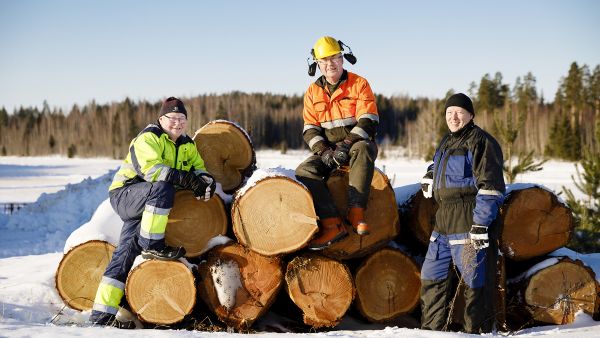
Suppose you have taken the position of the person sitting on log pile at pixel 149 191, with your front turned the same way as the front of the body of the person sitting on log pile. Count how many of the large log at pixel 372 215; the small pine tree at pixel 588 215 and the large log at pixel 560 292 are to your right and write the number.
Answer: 0

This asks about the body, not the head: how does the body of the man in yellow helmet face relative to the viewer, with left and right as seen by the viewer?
facing the viewer

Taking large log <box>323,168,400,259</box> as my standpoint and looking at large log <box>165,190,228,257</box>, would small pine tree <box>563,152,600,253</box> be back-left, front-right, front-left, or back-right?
back-right

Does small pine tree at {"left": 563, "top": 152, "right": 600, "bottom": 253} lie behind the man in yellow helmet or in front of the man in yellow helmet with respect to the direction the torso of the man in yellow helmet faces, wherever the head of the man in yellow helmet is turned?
behind

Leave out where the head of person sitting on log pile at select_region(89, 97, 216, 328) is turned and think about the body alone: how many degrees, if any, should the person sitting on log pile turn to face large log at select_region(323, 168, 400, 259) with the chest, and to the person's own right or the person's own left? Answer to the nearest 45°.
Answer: approximately 45° to the person's own left

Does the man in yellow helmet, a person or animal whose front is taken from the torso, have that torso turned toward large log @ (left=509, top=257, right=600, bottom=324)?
no

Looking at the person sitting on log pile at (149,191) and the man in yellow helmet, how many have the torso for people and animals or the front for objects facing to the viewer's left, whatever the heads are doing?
0

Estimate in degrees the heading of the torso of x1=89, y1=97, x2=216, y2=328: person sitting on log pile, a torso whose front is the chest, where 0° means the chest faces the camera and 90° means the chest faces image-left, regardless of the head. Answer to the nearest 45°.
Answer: approximately 315°

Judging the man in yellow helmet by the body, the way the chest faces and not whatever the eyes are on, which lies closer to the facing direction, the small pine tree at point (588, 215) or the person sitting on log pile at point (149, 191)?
the person sitting on log pile

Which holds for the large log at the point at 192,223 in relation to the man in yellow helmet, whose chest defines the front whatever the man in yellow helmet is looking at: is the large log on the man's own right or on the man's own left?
on the man's own right

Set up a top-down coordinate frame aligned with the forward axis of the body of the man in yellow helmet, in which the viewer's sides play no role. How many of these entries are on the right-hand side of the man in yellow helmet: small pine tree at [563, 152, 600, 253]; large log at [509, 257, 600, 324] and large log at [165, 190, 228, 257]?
1

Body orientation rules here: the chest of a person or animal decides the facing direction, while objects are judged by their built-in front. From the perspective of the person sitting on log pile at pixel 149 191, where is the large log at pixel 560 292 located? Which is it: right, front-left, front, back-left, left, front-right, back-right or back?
front-left

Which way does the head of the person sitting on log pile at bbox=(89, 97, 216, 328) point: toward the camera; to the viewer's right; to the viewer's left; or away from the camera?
toward the camera

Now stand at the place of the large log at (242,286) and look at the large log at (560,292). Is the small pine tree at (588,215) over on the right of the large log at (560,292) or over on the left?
left

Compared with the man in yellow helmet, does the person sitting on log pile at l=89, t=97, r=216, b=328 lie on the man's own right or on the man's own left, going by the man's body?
on the man's own right
